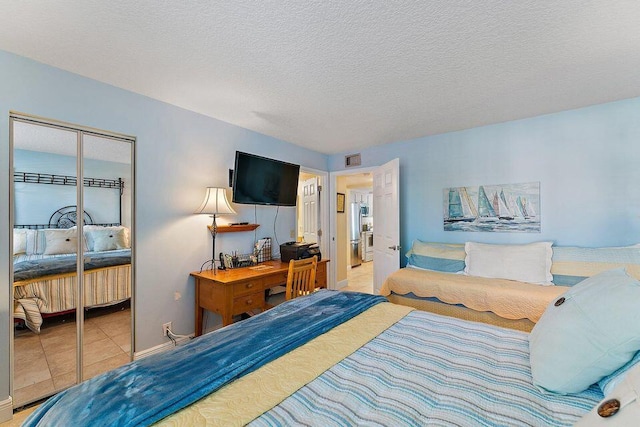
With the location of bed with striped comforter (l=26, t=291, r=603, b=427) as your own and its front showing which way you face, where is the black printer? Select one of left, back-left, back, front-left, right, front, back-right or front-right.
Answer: front-right

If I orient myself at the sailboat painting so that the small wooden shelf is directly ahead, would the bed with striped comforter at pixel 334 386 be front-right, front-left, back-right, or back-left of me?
front-left

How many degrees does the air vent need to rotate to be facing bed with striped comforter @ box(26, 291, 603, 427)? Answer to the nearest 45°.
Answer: approximately 45° to its left

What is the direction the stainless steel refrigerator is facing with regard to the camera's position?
facing the viewer and to the right of the viewer

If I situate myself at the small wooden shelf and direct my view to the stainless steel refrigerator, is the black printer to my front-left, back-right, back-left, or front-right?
front-right

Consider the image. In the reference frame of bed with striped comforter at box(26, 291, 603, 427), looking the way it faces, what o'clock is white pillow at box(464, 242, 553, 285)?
The white pillow is roughly at 3 o'clock from the bed with striped comforter.

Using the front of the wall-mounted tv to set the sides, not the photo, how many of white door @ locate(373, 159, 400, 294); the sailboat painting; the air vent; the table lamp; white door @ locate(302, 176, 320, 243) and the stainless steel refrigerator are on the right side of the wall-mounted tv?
1

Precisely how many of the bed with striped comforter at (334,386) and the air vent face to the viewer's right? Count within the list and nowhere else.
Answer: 0

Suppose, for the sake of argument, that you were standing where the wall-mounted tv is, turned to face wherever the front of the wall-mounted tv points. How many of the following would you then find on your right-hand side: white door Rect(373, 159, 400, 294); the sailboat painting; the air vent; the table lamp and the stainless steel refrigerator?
1

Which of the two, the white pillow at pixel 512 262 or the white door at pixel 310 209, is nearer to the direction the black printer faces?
the white pillow

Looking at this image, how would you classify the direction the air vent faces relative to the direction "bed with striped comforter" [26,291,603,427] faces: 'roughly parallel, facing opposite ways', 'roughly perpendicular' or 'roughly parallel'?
roughly perpendicular

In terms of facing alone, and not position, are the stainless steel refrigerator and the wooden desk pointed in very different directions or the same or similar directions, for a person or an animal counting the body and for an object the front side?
same or similar directions

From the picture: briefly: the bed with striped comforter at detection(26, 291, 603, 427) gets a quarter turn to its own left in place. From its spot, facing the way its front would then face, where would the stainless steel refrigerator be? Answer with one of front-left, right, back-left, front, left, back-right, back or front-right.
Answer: back-right

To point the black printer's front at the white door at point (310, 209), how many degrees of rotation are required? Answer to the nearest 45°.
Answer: approximately 135° to its left

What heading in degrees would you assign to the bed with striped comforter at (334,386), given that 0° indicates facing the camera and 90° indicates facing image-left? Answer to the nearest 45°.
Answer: approximately 135°

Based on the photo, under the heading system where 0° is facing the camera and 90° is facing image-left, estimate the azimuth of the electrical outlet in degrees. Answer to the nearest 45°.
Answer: approximately 315°

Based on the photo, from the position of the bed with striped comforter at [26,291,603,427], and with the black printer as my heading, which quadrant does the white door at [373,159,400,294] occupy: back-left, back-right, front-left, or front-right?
front-right

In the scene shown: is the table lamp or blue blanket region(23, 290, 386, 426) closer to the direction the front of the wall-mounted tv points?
the blue blanket
